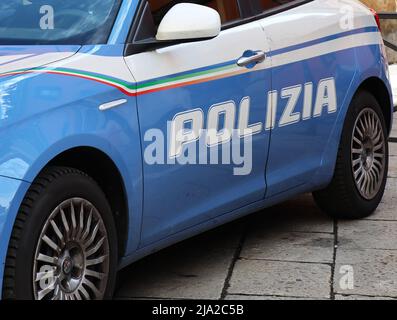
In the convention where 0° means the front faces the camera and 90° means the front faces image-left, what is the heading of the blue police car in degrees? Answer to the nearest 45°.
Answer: approximately 45°
